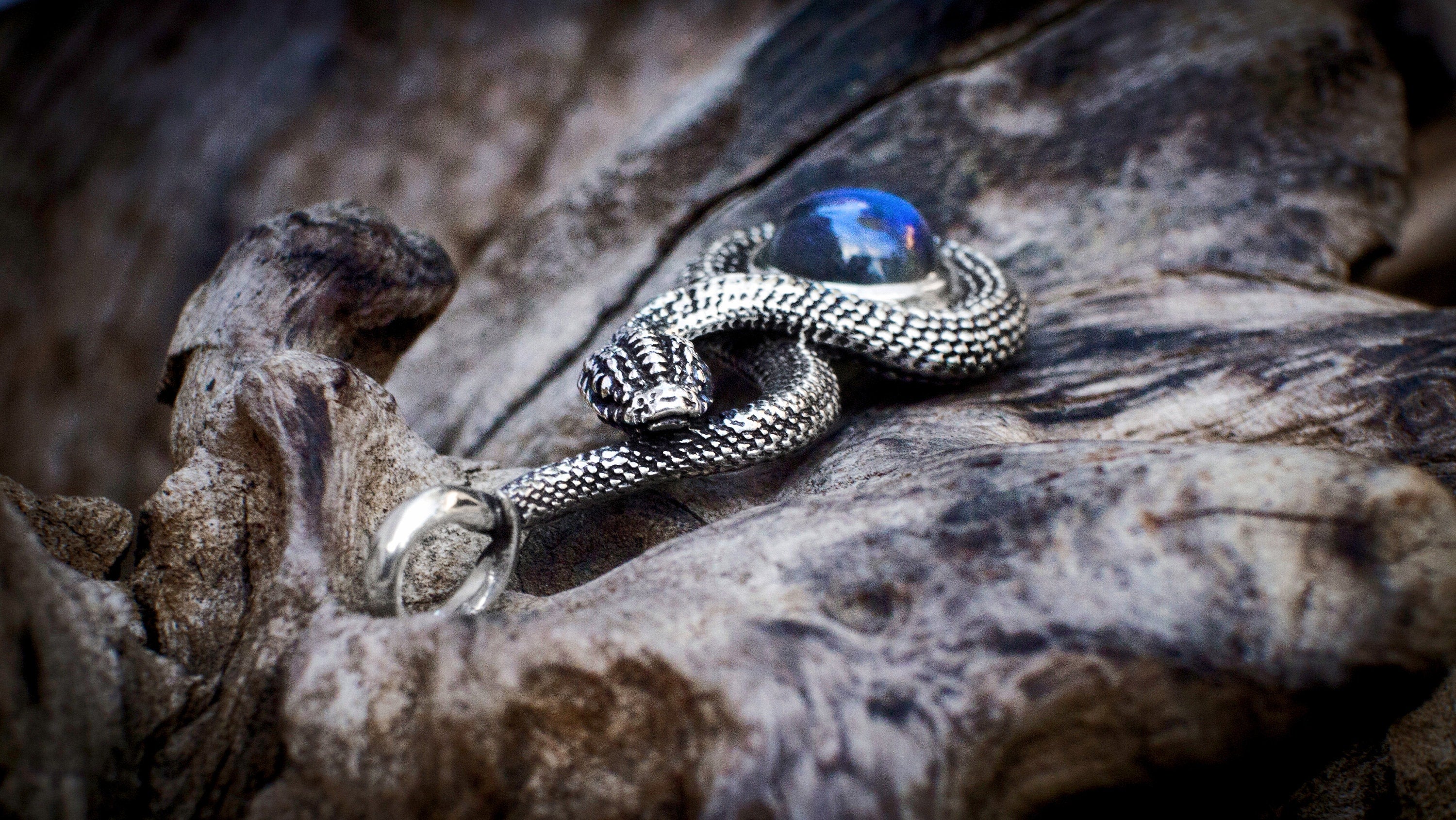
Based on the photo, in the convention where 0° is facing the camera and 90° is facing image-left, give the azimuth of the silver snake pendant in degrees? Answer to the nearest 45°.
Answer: approximately 0°
